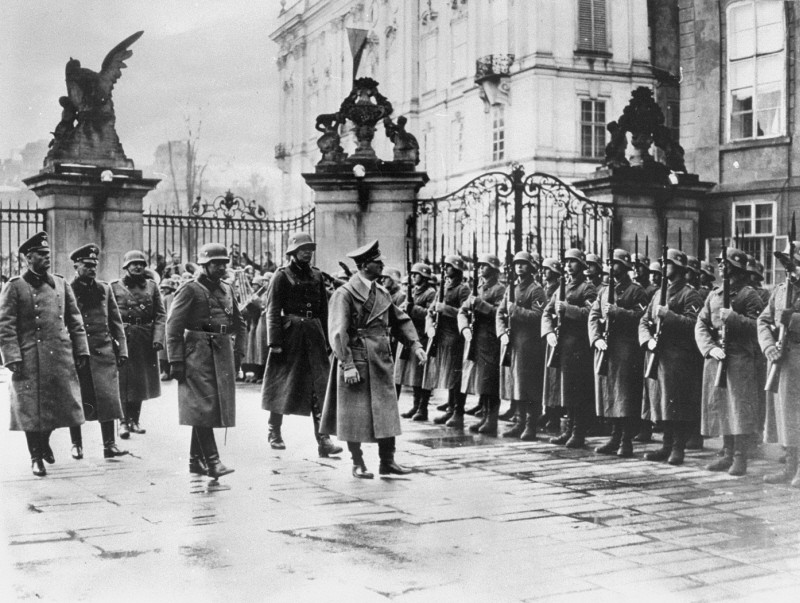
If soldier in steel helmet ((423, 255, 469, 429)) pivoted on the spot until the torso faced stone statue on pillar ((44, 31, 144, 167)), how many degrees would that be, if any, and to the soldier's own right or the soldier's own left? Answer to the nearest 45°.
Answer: approximately 90° to the soldier's own right

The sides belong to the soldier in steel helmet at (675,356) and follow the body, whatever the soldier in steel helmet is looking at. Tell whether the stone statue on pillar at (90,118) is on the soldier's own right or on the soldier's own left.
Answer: on the soldier's own right

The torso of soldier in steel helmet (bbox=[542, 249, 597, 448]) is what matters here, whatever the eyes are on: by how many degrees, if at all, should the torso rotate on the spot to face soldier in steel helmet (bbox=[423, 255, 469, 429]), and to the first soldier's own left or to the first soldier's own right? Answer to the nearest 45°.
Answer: approximately 90° to the first soldier's own right

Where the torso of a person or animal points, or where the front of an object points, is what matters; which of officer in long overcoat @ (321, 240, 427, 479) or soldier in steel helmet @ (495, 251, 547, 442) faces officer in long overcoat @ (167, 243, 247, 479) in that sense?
the soldier in steel helmet

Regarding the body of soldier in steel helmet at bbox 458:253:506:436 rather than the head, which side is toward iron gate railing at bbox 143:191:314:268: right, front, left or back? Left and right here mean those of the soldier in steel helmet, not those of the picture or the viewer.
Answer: right

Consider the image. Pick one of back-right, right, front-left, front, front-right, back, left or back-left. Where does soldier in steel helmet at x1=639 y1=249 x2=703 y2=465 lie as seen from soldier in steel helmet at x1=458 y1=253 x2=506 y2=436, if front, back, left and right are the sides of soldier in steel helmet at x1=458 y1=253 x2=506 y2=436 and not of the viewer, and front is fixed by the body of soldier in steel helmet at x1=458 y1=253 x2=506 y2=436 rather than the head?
left

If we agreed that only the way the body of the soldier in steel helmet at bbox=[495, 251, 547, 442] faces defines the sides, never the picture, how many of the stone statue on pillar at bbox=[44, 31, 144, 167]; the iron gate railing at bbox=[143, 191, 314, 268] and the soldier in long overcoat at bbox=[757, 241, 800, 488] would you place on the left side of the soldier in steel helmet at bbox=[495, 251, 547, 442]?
1

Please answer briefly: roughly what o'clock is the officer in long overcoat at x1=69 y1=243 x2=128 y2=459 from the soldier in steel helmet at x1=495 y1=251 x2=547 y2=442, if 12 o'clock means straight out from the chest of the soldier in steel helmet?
The officer in long overcoat is roughly at 1 o'clock from the soldier in steel helmet.

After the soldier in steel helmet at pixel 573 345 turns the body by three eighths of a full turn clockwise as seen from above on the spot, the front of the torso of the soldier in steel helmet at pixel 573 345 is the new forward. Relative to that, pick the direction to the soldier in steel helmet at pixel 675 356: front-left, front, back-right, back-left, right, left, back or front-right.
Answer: back-right

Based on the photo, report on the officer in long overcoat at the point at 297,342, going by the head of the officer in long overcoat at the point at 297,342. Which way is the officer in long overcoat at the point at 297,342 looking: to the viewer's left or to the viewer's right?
to the viewer's right

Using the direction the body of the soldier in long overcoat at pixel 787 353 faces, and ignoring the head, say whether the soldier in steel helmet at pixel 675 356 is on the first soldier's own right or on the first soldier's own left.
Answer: on the first soldier's own right
